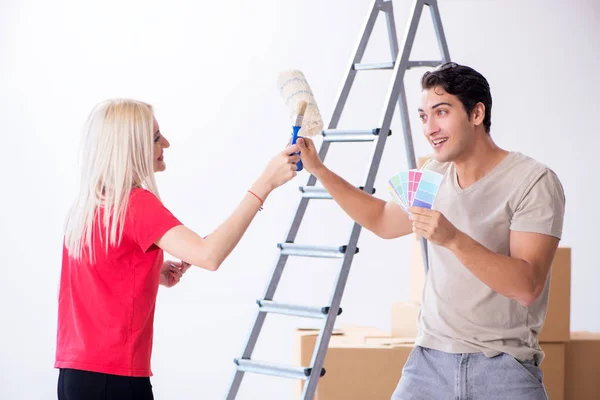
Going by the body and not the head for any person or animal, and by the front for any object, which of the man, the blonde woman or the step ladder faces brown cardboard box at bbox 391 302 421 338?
the blonde woman

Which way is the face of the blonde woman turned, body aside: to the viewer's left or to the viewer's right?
to the viewer's right

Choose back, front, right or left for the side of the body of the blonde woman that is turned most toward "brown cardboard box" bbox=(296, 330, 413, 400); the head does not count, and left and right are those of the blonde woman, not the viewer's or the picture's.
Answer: front

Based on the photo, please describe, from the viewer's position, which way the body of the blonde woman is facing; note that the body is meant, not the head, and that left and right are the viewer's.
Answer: facing away from the viewer and to the right of the viewer

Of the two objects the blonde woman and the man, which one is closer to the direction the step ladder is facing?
the blonde woman

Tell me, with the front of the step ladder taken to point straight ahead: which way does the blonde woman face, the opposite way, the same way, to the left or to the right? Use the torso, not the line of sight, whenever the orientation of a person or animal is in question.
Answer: the opposite way

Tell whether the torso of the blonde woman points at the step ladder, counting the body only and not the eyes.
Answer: yes

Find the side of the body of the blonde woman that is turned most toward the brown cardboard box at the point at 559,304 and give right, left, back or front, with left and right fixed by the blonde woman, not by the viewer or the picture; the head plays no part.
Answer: front

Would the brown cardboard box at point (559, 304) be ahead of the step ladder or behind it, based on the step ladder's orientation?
behind

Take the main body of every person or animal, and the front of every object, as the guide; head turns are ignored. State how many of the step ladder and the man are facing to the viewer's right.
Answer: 0

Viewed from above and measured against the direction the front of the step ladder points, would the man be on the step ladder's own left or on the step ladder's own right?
on the step ladder's own left

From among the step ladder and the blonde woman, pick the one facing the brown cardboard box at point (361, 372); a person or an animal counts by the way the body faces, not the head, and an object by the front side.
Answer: the blonde woman

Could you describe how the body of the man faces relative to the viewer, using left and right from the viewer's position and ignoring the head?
facing the viewer and to the left of the viewer
